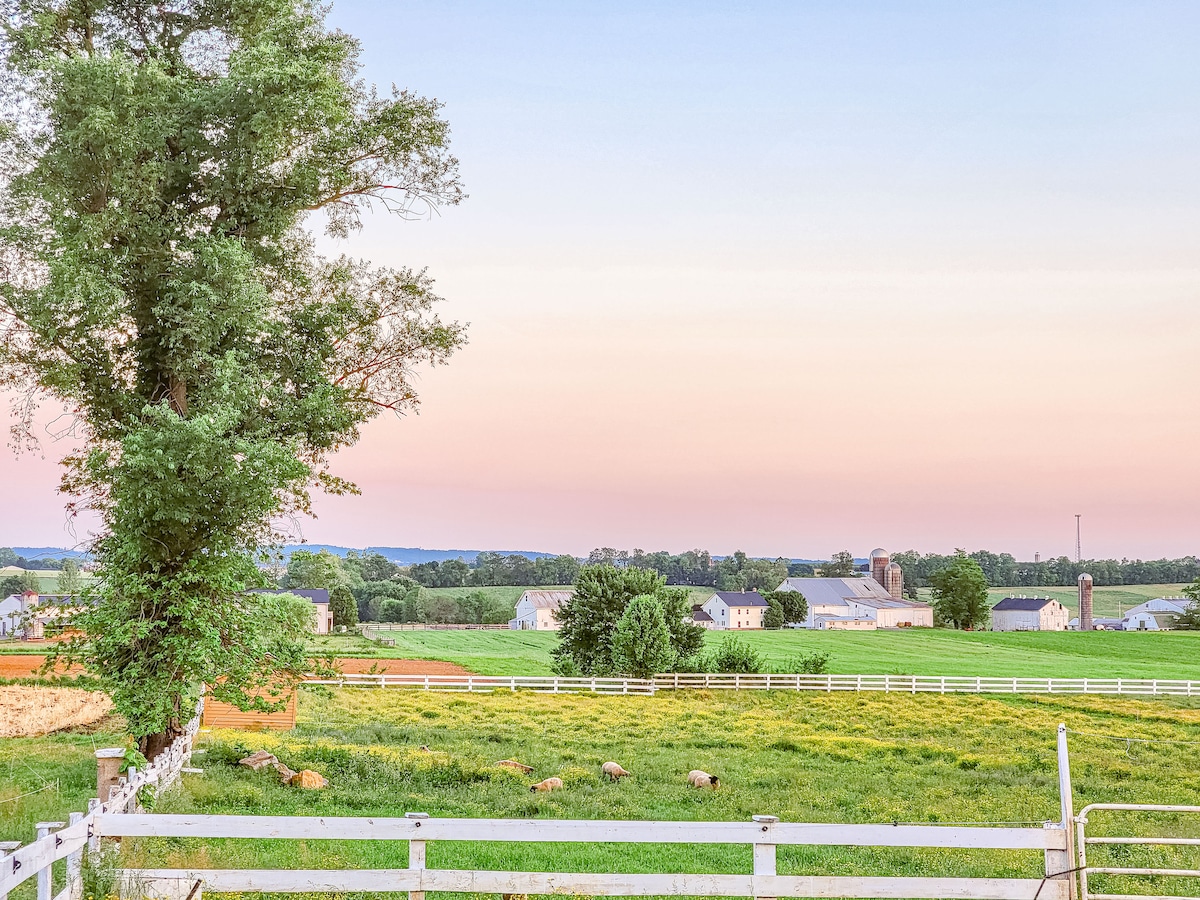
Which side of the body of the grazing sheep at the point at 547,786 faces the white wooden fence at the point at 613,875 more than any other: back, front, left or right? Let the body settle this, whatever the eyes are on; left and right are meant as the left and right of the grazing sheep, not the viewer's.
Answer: left

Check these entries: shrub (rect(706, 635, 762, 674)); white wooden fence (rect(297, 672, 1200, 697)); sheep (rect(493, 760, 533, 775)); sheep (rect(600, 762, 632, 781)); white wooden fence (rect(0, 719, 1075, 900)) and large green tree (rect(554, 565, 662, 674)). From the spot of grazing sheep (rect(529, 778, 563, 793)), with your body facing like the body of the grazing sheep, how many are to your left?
1

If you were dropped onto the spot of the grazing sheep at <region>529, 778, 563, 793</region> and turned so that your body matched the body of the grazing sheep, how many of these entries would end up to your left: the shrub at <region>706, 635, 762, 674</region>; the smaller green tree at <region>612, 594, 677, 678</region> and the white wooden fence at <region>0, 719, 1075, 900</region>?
1

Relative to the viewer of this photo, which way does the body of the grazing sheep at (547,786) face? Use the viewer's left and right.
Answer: facing to the left of the viewer

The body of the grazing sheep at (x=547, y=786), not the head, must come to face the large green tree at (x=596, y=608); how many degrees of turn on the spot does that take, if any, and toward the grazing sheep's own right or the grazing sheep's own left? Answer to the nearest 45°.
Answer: approximately 90° to the grazing sheep's own right

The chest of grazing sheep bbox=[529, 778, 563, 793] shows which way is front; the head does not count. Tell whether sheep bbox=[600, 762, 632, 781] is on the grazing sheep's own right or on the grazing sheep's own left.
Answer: on the grazing sheep's own right

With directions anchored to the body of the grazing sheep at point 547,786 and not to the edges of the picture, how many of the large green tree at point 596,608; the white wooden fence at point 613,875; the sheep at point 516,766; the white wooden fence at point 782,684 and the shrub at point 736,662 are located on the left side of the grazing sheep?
1

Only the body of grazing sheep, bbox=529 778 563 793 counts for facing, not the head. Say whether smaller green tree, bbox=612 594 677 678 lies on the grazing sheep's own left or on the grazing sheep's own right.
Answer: on the grazing sheep's own right

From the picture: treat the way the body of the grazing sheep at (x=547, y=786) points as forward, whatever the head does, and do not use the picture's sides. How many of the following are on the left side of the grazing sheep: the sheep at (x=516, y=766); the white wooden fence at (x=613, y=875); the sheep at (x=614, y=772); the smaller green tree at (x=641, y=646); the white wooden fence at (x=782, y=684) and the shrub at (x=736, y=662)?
1

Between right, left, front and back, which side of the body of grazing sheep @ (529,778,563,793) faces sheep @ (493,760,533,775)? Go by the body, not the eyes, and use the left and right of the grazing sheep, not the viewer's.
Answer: right
